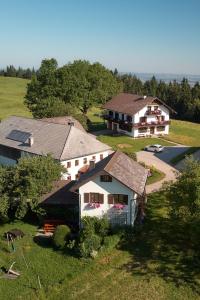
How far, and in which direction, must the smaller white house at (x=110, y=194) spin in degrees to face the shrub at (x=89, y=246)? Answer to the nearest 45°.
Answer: approximately 45° to its right

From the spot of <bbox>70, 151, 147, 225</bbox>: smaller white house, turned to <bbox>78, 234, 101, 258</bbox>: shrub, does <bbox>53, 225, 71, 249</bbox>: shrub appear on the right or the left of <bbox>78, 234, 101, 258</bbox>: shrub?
right

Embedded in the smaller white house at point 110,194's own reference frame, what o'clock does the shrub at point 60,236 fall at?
The shrub is roughly at 2 o'clock from the smaller white house.

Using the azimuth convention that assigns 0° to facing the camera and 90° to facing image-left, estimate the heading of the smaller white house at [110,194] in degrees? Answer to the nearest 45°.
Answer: approximately 0°
